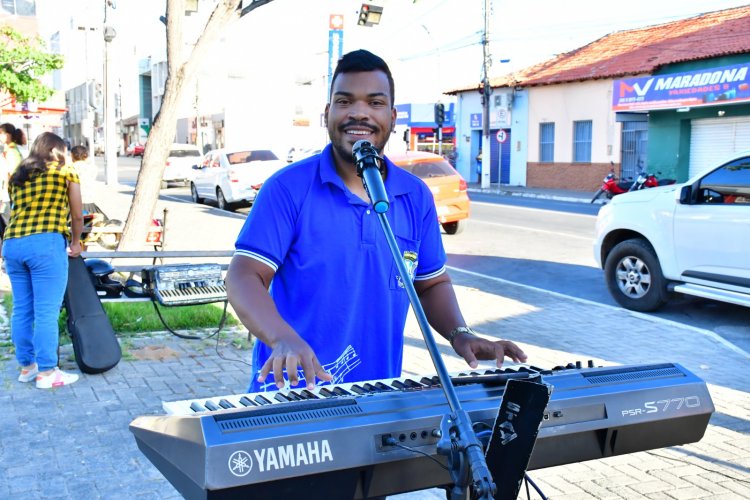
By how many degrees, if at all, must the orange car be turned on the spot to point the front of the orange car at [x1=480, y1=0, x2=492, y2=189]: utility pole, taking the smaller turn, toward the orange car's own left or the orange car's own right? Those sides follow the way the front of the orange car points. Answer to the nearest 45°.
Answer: approximately 45° to the orange car's own right

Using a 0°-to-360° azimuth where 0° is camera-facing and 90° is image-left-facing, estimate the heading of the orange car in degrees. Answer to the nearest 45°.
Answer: approximately 135°

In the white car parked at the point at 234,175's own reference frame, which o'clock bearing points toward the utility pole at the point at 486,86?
The utility pole is roughly at 3 o'clock from the white car parked.

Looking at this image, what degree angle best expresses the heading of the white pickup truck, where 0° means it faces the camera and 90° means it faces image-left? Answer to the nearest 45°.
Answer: approximately 135°

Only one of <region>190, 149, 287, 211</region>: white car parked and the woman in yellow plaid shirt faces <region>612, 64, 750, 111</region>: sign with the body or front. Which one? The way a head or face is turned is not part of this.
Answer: the woman in yellow plaid shirt

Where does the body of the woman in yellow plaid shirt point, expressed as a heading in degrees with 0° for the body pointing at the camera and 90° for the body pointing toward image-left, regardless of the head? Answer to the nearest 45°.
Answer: approximately 225°

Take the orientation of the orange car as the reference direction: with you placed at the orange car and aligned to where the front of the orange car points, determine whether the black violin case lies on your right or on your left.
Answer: on your left

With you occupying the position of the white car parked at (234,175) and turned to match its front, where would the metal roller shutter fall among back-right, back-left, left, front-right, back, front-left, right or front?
back-right
